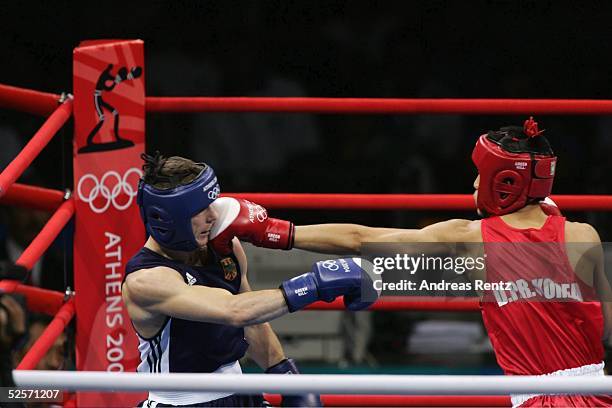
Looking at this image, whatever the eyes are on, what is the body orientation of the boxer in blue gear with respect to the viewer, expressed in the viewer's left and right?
facing the viewer and to the right of the viewer

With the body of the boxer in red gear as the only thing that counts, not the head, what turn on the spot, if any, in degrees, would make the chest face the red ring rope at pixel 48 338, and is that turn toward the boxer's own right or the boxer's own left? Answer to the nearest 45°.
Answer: approximately 45° to the boxer's own left

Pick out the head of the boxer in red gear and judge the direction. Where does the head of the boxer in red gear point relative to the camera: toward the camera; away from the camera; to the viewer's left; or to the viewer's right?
to the viewer's left

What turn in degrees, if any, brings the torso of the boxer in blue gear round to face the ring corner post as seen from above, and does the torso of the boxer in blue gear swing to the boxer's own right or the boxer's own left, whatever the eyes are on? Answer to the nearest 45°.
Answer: approximately 180°

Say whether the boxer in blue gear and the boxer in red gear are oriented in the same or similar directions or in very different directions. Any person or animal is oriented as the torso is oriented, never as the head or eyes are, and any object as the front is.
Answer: very different directions

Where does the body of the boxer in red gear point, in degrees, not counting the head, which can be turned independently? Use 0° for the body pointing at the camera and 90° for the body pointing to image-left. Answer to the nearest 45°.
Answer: approximately 135°

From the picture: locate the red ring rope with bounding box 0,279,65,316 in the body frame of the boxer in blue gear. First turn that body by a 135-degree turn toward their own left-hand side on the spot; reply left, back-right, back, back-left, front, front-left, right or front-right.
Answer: front-left

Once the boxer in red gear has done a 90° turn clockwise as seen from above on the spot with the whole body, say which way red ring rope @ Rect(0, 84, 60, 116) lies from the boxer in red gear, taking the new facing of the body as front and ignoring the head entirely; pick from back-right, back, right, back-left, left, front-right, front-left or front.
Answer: back-left

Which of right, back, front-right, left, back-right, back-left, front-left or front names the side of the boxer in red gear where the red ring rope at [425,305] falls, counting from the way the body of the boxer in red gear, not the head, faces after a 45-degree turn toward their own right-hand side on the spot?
front-left

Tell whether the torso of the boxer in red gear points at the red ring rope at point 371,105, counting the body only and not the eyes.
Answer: yes
